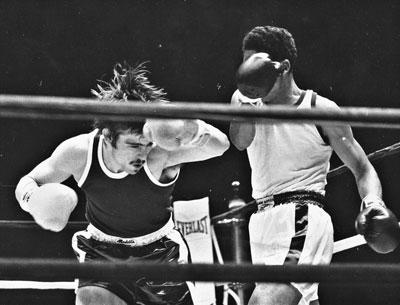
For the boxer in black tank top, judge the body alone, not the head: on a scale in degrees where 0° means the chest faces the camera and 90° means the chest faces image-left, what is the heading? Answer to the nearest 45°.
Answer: approximately 0°

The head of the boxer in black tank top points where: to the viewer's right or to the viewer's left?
to the viewer's right

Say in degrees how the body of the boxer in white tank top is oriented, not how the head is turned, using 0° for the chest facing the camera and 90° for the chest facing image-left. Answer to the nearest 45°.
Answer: approximately 45°
